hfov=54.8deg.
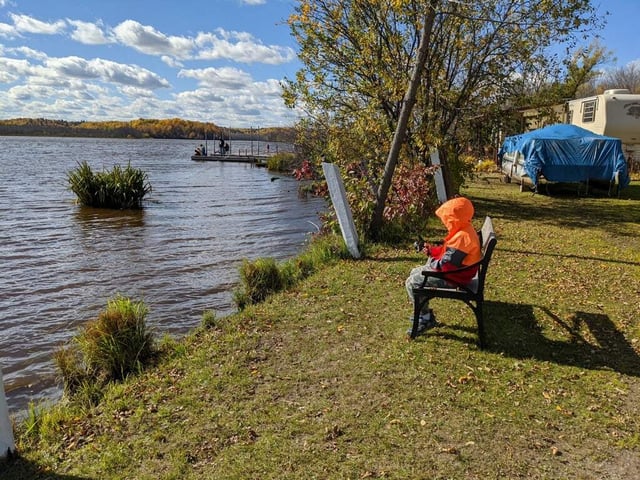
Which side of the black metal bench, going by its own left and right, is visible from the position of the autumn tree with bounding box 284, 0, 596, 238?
right

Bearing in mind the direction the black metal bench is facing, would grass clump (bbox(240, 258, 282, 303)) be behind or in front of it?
in front

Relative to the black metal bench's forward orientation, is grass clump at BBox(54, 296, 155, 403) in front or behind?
in front

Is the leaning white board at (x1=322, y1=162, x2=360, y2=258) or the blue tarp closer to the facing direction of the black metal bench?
the leaning white board

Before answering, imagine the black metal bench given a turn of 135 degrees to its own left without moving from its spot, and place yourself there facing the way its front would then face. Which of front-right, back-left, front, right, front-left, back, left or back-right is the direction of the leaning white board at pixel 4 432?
right

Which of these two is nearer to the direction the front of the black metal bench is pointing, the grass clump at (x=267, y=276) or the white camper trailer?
the grass clump

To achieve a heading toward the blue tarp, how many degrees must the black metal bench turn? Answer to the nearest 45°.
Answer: approximately 90° to its right

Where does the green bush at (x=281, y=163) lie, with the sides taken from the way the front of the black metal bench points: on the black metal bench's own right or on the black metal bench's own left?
on the black metal bench's own right

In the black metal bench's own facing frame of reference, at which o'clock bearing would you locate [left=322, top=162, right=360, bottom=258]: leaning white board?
The leaning white board is roughly at 2 o'clock from the black metal bench.

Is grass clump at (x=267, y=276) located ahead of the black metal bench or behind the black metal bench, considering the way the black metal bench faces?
ahead

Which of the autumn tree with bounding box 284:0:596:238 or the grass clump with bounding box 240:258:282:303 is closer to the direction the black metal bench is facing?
the grass clump

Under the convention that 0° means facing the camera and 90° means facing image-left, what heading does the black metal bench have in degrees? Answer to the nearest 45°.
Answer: approximately 90°
